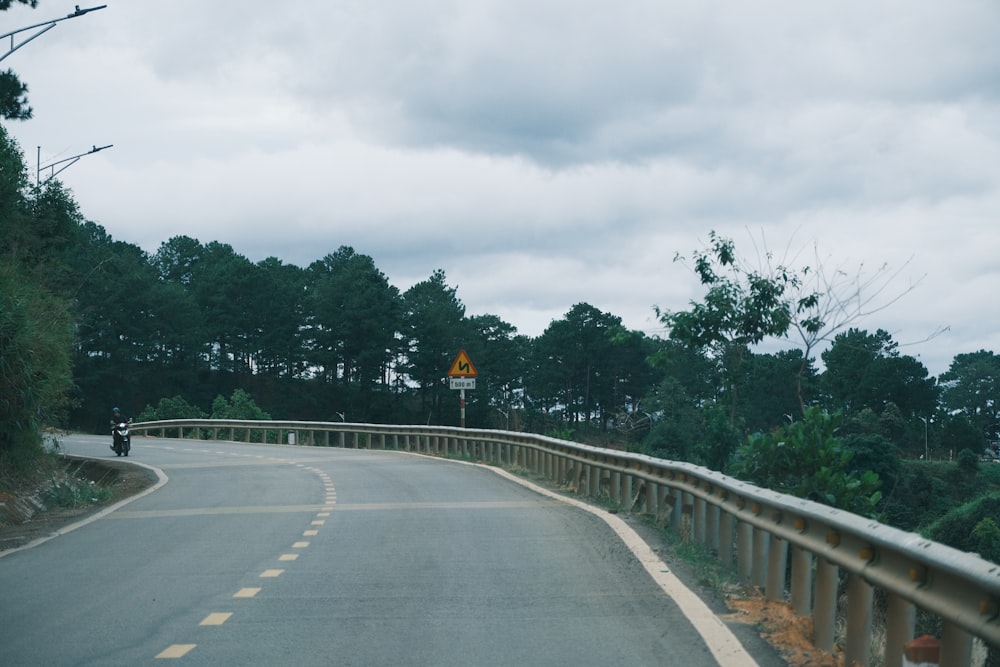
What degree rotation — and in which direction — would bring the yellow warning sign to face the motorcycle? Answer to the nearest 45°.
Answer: approximately 90° to its right

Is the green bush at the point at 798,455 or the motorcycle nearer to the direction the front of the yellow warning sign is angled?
the green bush

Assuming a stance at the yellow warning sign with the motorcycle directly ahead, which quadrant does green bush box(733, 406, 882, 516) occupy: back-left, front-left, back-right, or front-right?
back-left

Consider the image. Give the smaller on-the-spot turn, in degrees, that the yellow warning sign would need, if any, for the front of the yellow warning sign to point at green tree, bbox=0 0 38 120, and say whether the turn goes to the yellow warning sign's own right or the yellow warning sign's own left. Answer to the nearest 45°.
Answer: approximately 45° to the yellow warning sign's own right

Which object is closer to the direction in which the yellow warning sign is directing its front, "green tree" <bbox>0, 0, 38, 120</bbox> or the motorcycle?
the green tree

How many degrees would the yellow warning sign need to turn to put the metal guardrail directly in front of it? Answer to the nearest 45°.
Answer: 0° — it already faces it

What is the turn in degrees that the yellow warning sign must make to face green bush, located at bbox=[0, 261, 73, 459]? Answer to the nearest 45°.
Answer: approximately 45° to its right

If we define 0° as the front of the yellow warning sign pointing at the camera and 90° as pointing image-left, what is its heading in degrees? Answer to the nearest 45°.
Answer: approximately 0°
